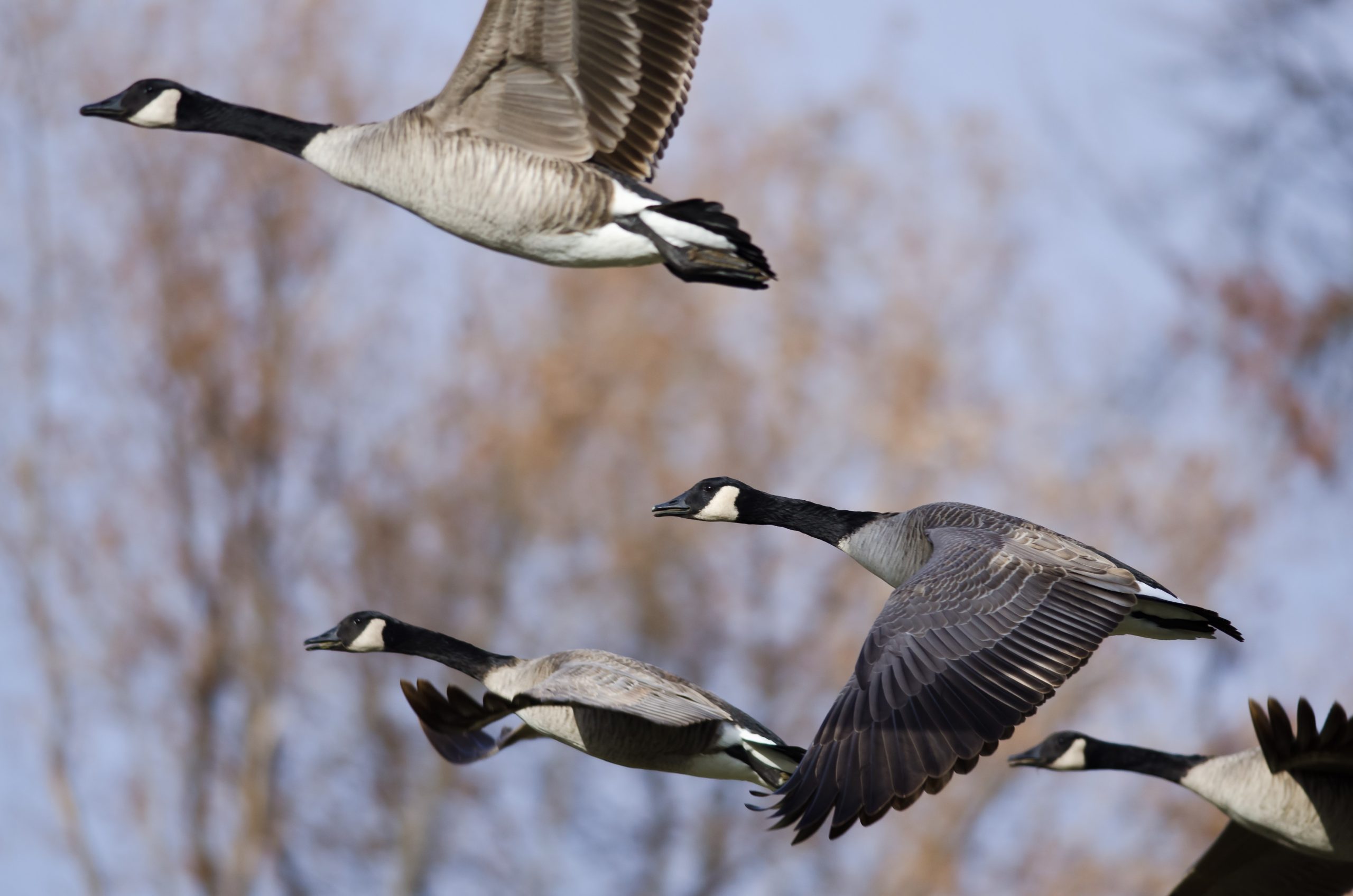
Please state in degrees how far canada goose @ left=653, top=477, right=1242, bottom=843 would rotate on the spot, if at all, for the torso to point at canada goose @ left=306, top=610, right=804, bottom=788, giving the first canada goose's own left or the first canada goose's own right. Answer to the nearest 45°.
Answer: approximately 45° to the first canada goose's own right

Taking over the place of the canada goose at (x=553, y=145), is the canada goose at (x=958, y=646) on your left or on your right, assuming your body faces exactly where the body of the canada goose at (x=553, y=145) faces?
on your right

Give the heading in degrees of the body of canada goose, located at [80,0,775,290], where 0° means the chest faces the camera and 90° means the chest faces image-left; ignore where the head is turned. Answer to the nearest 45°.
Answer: approximately 90°

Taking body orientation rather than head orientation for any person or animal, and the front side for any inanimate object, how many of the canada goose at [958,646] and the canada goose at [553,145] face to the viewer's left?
2

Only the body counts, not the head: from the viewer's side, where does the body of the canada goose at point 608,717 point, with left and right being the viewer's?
facing to the left of the viewer

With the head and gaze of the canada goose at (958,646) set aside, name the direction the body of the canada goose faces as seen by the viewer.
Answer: to the viewer's left
